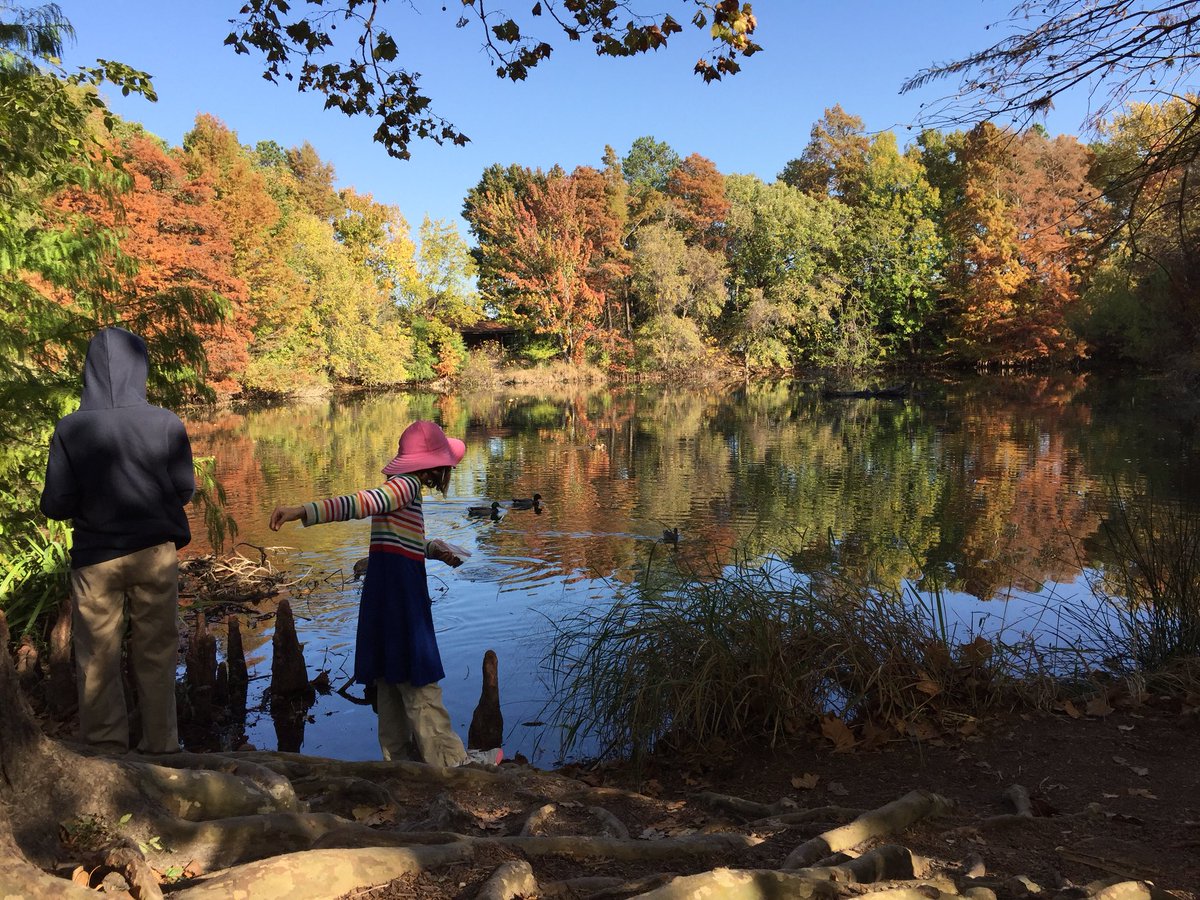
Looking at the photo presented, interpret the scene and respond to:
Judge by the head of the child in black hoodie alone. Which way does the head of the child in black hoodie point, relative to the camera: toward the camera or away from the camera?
away from the camera

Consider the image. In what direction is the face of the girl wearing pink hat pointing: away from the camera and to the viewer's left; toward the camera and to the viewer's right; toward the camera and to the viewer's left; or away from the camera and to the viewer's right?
away from the camera and to the viewer's right

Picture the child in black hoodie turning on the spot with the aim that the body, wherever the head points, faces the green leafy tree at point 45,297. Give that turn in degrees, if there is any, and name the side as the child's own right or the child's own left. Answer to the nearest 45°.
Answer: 0° — they already face it

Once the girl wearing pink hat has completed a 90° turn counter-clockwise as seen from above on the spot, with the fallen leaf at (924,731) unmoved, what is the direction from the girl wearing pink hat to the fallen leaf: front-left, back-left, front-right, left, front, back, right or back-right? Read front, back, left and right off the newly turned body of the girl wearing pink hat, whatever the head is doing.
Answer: right

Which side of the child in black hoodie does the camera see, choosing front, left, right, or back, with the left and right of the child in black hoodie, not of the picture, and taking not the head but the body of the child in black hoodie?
back

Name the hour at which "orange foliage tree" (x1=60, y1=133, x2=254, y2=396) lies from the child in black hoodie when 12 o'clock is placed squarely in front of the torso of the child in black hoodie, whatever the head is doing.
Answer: The orange foliage tree is roughly at 12 o'clock from the child in black hoodie.

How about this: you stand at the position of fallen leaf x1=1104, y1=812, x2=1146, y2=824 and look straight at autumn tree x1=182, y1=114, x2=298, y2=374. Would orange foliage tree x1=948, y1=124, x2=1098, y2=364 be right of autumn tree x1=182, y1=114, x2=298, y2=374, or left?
right

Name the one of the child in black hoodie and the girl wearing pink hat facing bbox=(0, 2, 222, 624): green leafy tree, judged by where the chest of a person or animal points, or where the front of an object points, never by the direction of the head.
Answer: the child in black hoodie

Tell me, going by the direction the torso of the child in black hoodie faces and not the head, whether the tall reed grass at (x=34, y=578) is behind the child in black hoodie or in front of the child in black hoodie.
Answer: in front

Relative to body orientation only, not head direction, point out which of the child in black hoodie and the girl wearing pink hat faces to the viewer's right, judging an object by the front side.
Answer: the girl wearing pink hat
